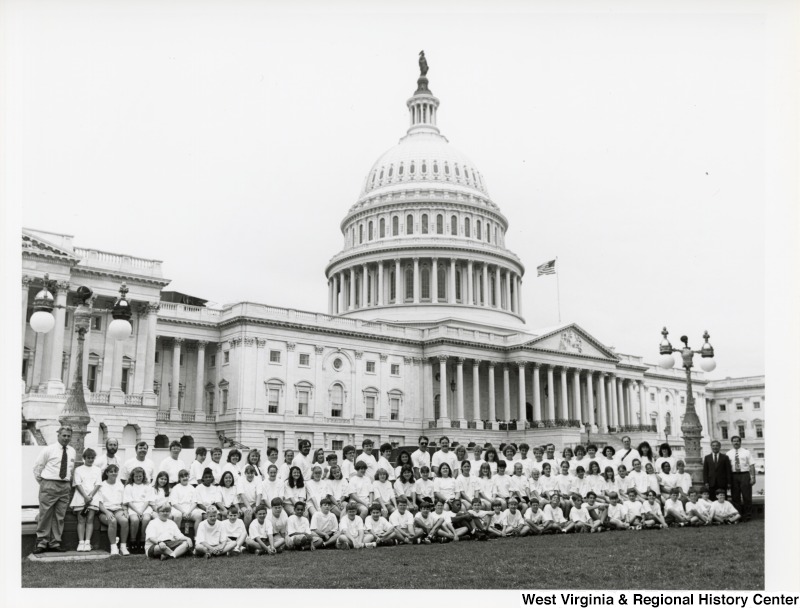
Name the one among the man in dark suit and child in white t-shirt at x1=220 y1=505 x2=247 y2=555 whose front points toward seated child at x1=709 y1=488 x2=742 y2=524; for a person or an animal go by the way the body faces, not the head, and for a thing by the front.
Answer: the man in dark suit

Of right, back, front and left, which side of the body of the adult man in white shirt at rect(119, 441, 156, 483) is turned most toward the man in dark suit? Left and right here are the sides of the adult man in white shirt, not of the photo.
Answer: left

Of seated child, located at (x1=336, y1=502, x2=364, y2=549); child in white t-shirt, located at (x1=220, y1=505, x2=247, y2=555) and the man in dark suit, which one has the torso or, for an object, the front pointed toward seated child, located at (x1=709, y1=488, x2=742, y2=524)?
the man in dark suit

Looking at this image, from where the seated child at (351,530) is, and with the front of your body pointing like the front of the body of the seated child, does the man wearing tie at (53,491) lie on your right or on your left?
on your right

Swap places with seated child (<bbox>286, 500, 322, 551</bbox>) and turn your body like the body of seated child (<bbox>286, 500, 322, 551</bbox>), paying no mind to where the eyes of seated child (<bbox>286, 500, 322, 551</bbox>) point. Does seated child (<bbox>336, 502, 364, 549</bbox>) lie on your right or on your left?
on your left

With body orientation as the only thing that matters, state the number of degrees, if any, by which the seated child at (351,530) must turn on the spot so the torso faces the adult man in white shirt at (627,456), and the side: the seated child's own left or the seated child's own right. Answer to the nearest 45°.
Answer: approximately 135° to the seated child's own left

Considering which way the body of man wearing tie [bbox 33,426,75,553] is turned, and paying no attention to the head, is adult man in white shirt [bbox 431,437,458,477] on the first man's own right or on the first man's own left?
on the first man's own left

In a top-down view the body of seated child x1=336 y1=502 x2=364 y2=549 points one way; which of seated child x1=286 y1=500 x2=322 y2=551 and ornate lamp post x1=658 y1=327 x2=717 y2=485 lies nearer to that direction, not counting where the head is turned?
the seated child

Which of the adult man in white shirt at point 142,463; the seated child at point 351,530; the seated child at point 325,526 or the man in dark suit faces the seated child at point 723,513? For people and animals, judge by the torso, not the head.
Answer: the man in dark suit

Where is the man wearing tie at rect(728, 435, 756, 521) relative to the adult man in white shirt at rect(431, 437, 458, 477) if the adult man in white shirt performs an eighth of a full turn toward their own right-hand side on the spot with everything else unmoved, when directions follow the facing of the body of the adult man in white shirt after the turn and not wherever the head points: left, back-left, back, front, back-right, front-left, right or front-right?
back-left
